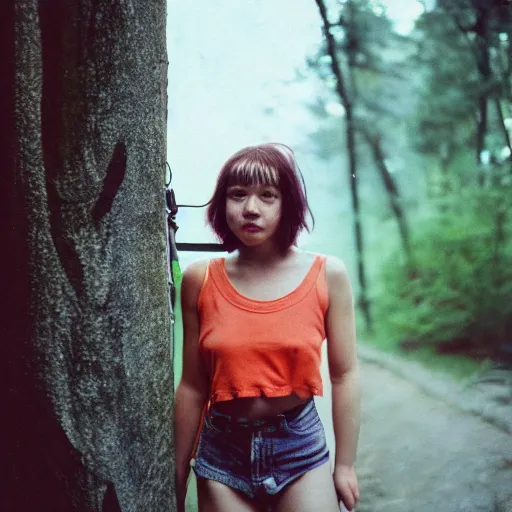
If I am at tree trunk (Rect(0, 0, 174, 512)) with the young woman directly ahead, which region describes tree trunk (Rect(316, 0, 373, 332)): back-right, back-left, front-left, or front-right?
front-left

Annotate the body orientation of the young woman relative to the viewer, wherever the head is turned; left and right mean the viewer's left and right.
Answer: facing the viewer

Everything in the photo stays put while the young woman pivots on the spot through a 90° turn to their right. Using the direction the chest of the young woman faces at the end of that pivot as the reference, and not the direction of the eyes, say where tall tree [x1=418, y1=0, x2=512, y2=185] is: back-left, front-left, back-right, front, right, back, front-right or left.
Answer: back-right

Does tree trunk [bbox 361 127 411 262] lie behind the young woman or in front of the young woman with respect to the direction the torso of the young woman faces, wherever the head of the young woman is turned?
behind

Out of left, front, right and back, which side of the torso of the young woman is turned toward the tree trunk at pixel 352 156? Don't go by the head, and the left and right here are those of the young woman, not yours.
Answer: back

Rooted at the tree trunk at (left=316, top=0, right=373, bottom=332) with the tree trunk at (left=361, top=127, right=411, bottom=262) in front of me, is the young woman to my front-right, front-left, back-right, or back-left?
back-right

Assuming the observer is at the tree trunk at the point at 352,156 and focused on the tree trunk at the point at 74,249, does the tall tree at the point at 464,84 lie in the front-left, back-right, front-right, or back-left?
back-left
